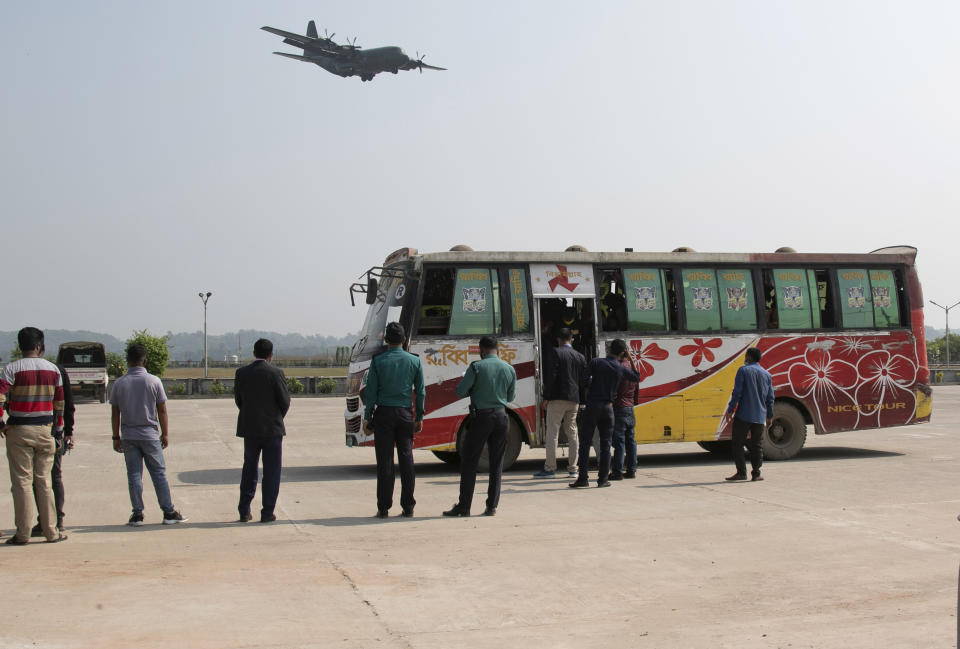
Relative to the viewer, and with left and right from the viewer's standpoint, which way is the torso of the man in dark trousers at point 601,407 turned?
facing away from the viewer

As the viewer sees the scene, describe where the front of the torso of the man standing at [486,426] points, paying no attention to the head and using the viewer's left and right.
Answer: facing away from the viewer and to the left of the viewer

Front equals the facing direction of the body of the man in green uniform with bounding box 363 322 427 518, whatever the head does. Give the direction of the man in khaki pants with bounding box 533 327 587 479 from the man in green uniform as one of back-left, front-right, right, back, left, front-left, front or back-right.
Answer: front-right

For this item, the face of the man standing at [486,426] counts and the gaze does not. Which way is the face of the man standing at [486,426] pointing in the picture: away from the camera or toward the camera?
away from the camera

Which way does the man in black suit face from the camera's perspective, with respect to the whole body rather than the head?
away from the camera

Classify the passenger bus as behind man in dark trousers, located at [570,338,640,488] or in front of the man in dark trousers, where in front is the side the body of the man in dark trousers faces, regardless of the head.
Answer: in front

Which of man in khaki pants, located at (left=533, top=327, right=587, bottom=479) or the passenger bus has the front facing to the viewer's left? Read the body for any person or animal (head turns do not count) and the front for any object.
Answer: the passenger bus

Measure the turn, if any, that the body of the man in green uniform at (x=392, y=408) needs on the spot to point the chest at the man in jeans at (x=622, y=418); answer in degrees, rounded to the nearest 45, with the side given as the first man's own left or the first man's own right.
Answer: approximately 45° to the first man's own right

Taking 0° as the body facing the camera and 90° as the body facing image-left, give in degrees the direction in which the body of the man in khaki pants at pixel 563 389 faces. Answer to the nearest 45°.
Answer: approximately 180°

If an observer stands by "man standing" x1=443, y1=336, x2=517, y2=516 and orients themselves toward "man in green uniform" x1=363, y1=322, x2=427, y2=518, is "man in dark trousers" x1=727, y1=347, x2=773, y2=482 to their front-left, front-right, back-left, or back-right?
back-right

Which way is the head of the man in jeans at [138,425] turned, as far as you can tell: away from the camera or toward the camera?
away from the camera

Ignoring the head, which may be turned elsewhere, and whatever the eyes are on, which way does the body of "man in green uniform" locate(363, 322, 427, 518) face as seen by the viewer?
away from the camera
